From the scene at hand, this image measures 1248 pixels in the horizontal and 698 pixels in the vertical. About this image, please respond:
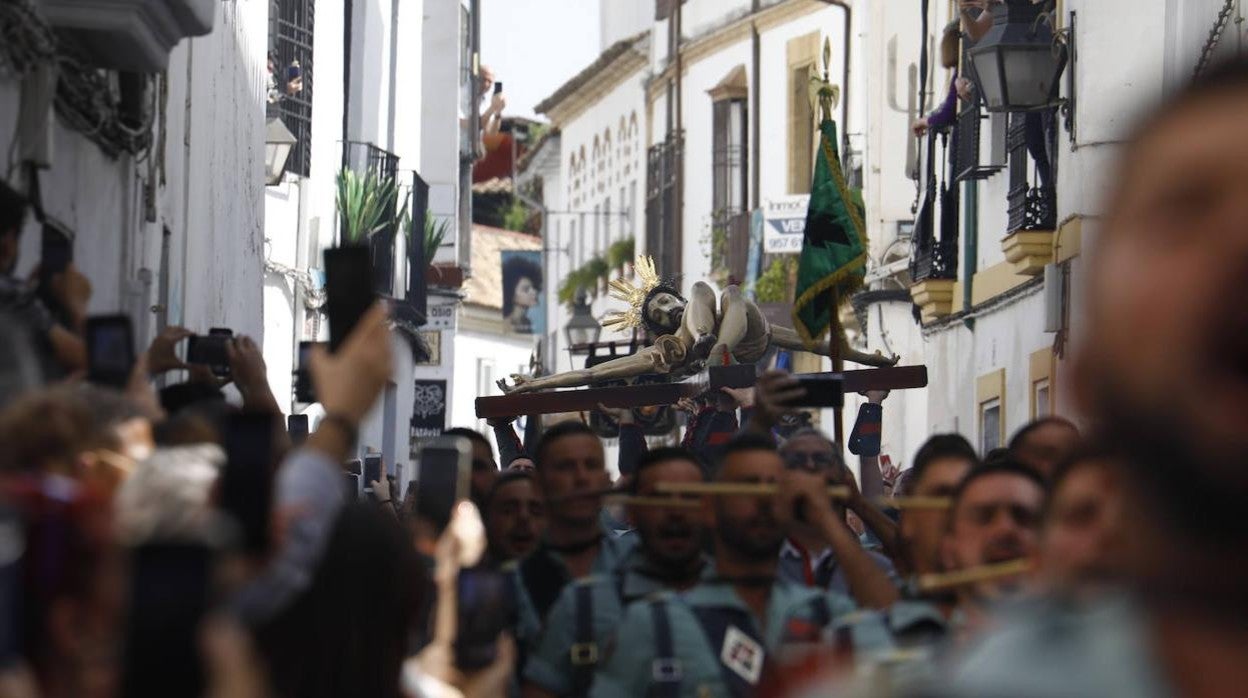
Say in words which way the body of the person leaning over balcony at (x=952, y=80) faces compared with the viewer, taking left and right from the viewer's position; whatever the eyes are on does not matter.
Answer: facing to the left of the viewer

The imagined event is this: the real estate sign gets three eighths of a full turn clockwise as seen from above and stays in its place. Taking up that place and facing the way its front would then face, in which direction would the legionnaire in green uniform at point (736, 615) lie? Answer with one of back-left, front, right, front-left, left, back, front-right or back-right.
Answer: back-left

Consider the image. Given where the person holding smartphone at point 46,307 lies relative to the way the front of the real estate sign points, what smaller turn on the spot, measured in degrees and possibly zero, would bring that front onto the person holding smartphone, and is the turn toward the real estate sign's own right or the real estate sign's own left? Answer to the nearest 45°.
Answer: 0° — it already faces them

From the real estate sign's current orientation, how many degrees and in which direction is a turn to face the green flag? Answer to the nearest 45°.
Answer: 0° — it already faces it

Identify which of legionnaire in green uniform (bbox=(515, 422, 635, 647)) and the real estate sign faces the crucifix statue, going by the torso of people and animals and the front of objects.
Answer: the real estate sign

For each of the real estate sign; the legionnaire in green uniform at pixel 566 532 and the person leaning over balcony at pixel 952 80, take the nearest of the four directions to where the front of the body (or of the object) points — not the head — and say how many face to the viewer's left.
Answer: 1

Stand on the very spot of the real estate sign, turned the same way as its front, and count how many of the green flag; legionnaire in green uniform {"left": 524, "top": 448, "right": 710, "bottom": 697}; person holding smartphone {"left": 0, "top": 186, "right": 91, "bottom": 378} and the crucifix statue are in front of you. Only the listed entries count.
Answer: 4

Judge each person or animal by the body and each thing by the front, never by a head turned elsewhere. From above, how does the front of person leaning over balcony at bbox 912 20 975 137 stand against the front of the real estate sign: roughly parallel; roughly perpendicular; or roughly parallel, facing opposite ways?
roughly perpendicular

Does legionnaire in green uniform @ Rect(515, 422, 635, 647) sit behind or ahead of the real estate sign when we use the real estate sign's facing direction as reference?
ahead
